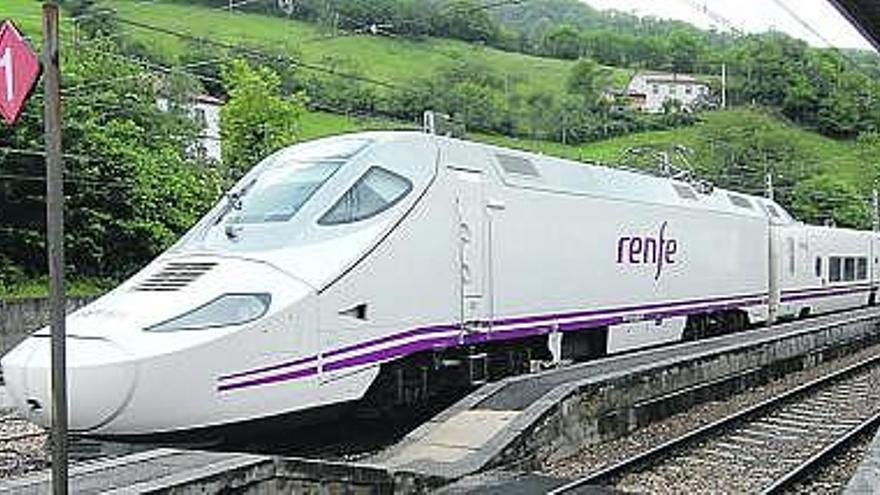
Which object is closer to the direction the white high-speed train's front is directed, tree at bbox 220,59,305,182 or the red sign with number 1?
the red sign with number 1

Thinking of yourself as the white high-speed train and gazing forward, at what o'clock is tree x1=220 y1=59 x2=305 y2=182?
The tree is roughly at 4 o'clock from the white high-speed train.

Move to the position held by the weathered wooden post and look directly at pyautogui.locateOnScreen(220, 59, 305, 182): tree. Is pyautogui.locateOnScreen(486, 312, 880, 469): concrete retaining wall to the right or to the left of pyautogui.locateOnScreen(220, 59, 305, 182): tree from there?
right

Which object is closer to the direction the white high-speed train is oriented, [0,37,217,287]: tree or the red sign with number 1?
the red sign with number 1

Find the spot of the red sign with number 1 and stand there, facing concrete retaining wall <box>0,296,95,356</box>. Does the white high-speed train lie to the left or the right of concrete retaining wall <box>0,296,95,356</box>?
right

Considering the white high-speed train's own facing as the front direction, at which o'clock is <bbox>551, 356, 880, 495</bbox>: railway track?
The railway track is roughly at 7 o'clock from the white high-speed train.

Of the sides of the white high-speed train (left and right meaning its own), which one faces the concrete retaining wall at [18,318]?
right

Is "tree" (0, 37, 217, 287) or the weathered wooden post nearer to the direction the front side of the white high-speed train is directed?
the weathered wooden post

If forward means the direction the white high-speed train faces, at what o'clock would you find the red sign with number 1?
The red sign with number 1 is roughly at 11 o'clock from the white high-speed train.

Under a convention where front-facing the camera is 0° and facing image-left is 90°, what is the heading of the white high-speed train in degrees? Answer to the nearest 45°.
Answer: approximately 45°

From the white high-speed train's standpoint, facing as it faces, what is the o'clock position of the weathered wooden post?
The weathered wooden post is roughly at 11 o'clock from the white high-speed train.
